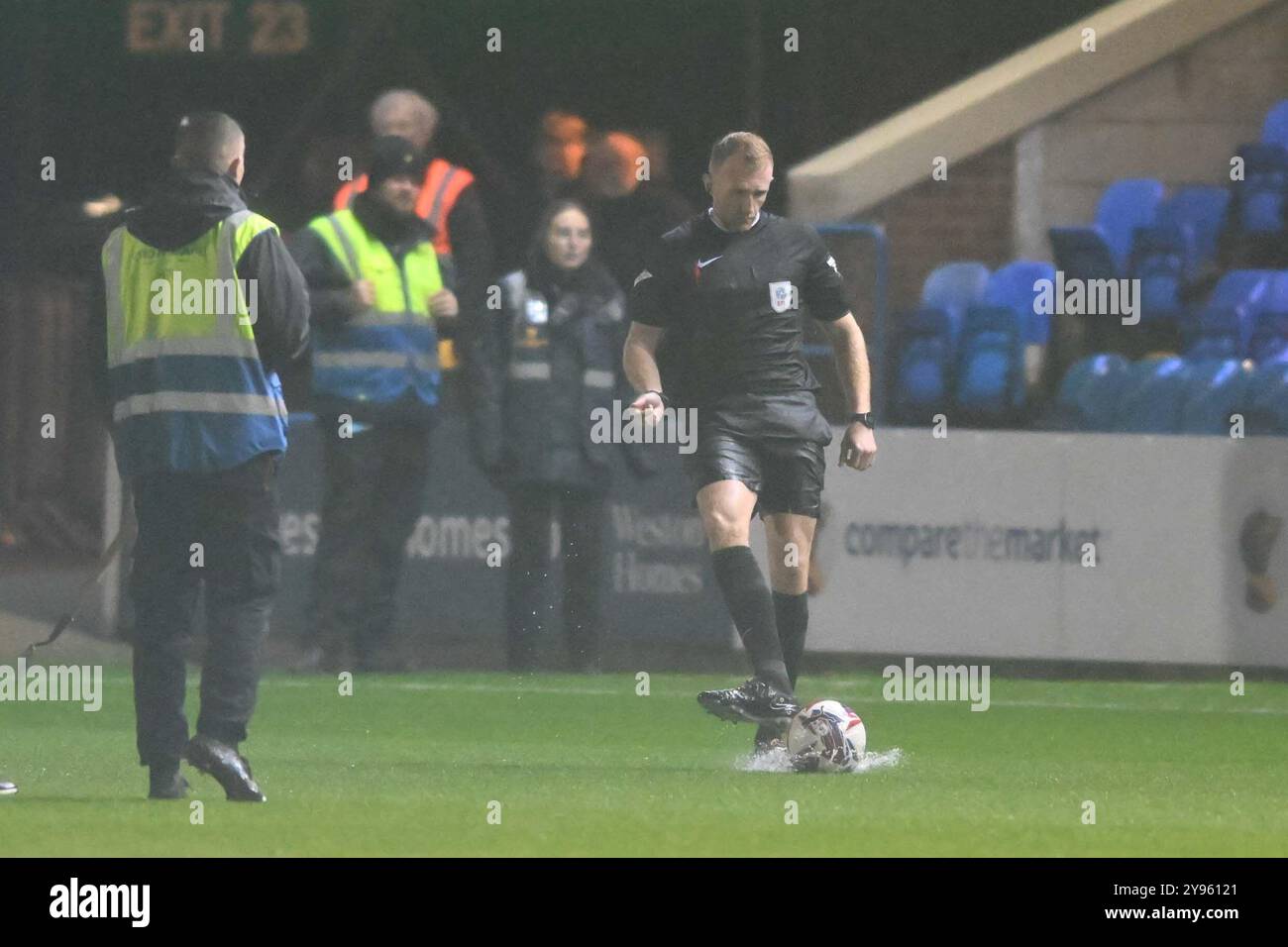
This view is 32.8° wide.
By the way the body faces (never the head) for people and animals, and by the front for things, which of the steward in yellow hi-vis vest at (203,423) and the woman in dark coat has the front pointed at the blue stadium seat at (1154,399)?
the steward in yellow hi-vis vest

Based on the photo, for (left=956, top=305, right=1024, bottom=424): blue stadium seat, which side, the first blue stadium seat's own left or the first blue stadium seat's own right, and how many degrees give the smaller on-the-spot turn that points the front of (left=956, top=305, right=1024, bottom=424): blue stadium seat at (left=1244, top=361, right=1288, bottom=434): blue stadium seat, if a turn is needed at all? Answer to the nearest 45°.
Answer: approximately 45° to the first blue stadium seat's own left

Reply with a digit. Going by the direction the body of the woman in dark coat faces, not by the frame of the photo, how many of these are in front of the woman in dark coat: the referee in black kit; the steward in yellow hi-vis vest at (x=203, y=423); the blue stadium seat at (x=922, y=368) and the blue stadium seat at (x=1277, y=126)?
2

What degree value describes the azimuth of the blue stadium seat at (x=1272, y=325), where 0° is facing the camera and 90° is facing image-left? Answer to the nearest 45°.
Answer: approximately 45°

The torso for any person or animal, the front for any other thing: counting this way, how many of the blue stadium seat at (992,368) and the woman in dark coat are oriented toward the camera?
2

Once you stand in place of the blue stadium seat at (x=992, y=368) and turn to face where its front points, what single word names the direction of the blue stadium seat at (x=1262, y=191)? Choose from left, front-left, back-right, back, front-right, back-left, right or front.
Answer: back-left

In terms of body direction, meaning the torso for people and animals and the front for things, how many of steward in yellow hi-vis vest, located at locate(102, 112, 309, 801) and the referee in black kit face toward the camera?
1

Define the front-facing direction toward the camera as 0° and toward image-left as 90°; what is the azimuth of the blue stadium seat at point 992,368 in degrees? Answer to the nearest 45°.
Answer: approximately 0°

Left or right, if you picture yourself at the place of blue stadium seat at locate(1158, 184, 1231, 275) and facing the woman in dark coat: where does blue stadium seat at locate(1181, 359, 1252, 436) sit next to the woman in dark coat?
left

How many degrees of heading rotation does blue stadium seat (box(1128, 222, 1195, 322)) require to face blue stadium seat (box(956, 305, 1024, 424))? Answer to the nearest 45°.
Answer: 0° — it already faces it
